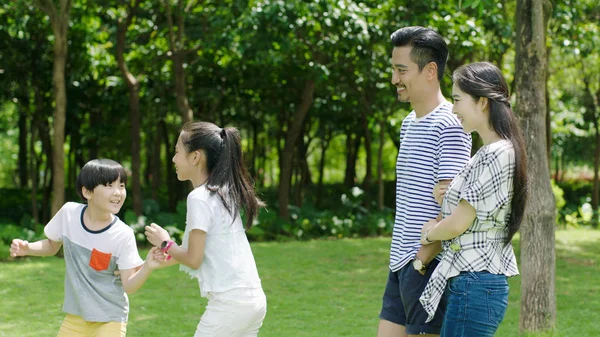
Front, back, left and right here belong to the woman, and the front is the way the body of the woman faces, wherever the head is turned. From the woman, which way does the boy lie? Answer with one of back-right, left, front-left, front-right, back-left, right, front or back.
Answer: front

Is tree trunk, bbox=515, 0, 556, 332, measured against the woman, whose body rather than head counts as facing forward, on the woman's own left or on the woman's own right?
on the woman's own right

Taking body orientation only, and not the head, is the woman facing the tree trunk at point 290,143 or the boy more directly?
the boy

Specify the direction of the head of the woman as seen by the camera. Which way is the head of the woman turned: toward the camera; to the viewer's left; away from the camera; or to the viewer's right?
to the viewer's left

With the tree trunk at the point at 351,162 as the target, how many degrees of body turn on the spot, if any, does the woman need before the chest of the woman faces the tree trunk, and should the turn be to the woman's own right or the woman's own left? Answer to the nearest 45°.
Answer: approximately 90° to the woman's own right

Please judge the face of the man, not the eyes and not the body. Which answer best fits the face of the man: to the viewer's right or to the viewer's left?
to the viewer's left

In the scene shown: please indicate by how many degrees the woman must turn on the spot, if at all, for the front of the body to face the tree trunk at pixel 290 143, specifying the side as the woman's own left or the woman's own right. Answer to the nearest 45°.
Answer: approximately 90° to the woman's own right

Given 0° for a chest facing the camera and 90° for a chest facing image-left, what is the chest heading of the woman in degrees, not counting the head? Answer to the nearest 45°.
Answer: approximately 90°

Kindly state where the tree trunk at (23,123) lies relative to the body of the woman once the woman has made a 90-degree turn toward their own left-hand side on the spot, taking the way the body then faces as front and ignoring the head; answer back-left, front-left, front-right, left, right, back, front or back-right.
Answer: back-right

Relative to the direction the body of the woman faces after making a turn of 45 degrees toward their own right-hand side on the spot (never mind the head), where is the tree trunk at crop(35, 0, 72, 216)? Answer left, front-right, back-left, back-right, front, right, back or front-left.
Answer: front
